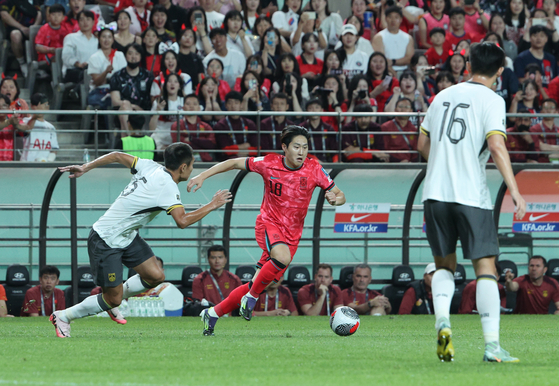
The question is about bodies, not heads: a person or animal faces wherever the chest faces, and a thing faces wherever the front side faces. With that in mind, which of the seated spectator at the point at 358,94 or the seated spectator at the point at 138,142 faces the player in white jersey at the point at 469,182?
the seated spectator at the point at 358,94

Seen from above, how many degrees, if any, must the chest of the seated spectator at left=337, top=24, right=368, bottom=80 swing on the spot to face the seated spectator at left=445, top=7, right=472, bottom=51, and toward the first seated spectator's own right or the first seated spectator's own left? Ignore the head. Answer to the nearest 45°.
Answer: approximately 135° to the first seated spectator's own left

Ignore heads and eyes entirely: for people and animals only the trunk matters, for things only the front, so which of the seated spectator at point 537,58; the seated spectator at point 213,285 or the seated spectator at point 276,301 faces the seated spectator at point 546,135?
the seated spectator at point 537,58

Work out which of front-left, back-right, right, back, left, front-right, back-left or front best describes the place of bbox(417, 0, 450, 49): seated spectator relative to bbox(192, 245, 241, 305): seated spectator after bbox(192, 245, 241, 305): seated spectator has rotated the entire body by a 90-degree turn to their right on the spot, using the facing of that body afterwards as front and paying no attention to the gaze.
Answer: back-right

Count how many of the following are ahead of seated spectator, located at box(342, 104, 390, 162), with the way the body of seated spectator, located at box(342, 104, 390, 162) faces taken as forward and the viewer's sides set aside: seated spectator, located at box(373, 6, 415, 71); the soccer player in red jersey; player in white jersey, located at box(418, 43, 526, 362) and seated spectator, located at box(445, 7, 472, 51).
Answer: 2

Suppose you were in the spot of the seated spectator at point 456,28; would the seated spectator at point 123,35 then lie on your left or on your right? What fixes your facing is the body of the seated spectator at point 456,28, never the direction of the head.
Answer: on your right

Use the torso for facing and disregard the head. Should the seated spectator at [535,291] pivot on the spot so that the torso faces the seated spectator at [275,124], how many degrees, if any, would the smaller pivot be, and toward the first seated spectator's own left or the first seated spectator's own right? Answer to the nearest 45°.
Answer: approximately 90° to the first seated spectator's own right

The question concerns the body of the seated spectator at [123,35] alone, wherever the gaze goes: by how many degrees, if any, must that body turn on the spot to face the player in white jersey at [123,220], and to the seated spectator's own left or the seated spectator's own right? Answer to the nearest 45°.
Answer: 0° — they already face them

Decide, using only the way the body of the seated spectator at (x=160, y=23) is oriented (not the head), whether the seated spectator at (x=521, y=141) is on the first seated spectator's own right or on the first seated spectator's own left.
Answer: on the first seated spectator's own left
